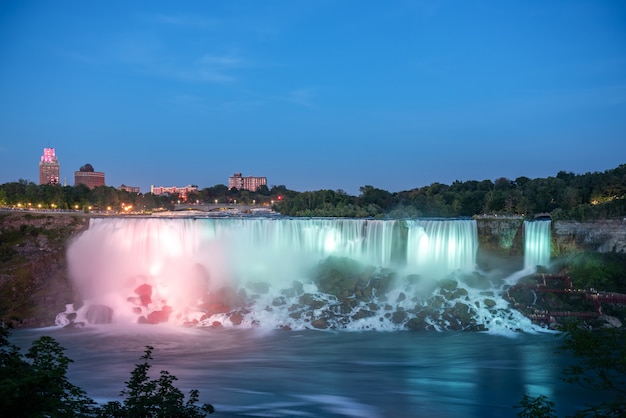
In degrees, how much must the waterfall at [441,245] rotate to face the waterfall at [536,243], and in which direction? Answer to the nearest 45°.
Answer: approximately 90° to its left

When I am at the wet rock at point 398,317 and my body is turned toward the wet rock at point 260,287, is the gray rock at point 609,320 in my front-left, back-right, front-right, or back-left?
back-right

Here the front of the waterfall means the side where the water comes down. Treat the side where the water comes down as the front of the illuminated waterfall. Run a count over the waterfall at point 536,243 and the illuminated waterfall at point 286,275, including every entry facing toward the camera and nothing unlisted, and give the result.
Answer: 2

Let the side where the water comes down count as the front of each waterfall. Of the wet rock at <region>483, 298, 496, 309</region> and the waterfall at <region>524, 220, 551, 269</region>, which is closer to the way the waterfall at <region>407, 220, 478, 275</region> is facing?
the wet rock

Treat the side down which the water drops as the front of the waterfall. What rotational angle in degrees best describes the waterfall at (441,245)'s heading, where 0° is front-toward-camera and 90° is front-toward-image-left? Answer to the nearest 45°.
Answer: approximately 0°

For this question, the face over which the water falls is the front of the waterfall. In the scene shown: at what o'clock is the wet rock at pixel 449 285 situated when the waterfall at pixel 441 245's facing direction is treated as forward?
The wet rock is roughly at 12 o'clock from the waterfall.

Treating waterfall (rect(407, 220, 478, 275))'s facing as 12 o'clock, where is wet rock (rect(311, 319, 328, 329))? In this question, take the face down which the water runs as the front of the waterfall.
The wet rock is roughly at 1 o'clock from the waterfall.

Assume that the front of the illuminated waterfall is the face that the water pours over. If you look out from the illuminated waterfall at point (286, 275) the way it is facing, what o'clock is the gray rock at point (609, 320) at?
The gray rock is roughly at 10 o'clock from the illuminated waterfall.

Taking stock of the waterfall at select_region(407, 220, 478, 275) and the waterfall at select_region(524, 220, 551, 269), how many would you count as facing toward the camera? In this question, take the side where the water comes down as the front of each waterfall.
2
